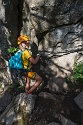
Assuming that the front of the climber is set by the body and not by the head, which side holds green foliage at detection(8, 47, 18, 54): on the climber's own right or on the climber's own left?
on the climber's own left

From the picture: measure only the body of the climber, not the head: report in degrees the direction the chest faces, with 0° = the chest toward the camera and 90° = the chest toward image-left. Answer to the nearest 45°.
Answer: approximately 270°
